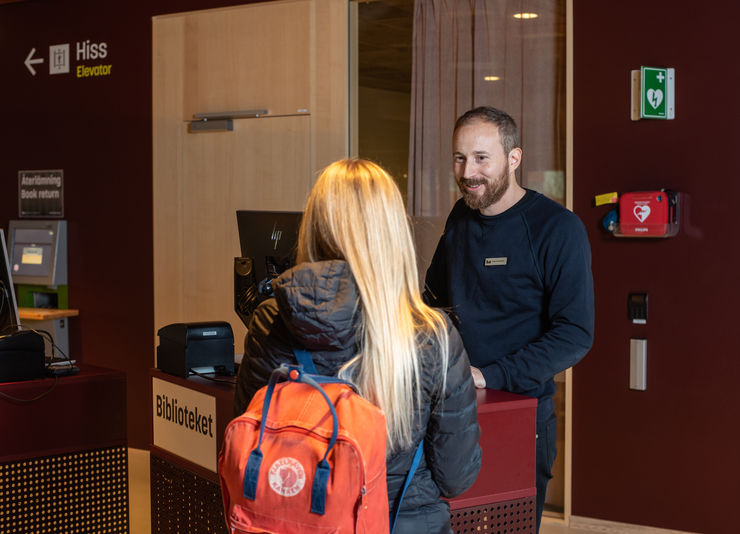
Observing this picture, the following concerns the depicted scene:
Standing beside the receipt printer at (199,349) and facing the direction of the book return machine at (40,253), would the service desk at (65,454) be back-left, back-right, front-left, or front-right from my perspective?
front-left

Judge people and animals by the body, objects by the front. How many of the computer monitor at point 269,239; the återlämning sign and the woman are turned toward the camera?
1

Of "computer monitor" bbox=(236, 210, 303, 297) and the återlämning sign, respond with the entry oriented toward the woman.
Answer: the återlämning sign

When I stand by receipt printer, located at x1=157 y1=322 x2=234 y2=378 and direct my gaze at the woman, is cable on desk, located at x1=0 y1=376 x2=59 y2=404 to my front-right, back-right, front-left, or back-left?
back-right

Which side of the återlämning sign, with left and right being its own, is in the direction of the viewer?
front

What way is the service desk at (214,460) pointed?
toward the camera

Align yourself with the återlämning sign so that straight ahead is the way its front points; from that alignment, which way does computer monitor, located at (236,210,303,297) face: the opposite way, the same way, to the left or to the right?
the opposite way

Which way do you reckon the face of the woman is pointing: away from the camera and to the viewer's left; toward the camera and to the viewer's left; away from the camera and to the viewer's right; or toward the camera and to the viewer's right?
away from the camera and to the viewer's right

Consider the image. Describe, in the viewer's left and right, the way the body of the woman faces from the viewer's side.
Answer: facing away from the viewer

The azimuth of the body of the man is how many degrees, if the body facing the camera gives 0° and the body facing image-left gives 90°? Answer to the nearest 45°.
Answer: approximately 45°

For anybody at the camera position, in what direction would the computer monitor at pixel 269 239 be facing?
facing away from the viewer

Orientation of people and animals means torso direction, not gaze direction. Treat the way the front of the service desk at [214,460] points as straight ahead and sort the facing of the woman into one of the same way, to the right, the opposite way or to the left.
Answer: the opposite way

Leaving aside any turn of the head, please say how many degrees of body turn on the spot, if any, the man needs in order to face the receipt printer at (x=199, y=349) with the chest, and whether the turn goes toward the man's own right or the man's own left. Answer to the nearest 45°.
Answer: approximately 45° to the man's own right

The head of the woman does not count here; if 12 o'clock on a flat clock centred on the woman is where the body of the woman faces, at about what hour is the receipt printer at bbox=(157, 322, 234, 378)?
The receipt printer is roughly at 11 o'clock from the woman.

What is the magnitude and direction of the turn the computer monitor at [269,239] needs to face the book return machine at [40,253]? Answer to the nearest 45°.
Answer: approximately 45° to its left

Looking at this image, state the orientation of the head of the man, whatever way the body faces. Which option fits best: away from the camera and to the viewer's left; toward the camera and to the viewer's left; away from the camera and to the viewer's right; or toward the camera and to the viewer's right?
toward the camera and to the viewer's left
